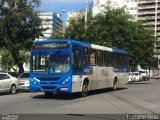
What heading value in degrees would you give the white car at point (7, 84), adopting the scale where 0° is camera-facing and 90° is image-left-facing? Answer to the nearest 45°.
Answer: approximately 90°

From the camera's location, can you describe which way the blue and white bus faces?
facing the viewer and to the left of the viewer

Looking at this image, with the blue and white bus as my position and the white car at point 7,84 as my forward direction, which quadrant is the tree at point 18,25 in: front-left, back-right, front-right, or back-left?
front-right

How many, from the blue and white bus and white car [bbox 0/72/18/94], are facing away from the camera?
0

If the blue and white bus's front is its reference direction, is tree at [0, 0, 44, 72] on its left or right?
on its right

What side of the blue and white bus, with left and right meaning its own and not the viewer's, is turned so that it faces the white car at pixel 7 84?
right

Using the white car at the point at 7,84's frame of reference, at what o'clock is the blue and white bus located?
The blue and white bus is roughly at 8 o'clock from the white car.
